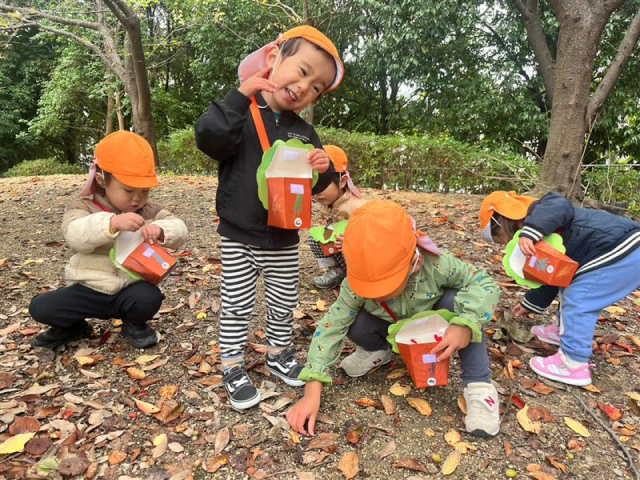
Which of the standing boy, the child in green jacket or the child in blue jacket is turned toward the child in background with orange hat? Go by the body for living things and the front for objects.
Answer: the child in blue jacket

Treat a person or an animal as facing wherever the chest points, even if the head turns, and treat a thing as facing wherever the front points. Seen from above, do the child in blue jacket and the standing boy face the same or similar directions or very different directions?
very different directions

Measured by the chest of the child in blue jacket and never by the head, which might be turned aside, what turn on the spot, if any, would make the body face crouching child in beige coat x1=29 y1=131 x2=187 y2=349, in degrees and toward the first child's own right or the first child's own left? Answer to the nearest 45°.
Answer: approximately 45° to the first child's own left

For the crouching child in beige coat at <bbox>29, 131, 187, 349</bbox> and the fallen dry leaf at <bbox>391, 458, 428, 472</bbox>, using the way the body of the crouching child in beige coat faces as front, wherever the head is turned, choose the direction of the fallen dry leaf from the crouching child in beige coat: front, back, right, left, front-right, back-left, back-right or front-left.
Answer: front

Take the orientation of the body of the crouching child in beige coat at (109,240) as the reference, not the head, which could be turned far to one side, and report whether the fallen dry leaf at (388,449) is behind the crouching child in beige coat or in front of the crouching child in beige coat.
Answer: in front

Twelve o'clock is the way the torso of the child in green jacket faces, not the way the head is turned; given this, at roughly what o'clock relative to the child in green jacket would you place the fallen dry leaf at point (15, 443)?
The fallen dry leaf is roughly at 1 o'clock from the child in green jacket.

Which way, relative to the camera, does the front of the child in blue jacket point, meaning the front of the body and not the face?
to the viewer's left

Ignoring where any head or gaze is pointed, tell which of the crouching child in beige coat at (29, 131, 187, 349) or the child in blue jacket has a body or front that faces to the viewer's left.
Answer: the child in blue jacket

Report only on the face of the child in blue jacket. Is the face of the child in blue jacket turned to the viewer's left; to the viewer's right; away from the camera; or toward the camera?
to the viewer's left

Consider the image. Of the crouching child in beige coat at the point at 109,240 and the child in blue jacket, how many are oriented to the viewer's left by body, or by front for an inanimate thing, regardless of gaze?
1

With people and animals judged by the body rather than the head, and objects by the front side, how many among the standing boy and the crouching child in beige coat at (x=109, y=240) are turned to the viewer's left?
0

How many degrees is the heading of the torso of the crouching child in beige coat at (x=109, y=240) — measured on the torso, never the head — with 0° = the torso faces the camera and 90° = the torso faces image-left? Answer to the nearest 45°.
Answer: approximately 315°

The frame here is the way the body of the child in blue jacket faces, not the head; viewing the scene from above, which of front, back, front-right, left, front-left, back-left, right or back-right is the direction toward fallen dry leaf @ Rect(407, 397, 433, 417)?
front-left

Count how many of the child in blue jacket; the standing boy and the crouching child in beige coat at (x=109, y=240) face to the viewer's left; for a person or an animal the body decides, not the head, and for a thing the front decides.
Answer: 1
